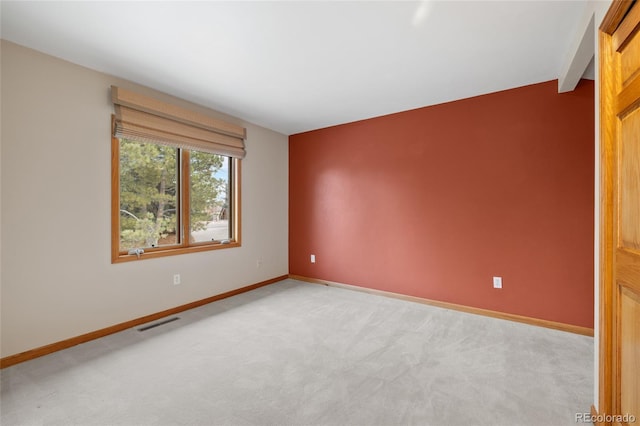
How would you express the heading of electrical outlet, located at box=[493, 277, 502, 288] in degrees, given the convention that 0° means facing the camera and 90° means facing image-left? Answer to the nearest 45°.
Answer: approximately 0°

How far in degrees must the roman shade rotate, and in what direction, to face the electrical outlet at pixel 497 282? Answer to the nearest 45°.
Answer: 0° — it already faces it

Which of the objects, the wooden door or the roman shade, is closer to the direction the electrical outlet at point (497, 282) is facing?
the wooden door

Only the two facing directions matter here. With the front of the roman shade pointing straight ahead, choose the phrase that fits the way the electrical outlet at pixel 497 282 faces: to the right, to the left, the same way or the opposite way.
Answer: to the right

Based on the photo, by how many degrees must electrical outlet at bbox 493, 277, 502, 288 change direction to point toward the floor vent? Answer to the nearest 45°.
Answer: approximately 45° to its right

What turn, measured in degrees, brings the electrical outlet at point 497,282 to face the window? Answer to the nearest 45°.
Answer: approximately 45° to its right

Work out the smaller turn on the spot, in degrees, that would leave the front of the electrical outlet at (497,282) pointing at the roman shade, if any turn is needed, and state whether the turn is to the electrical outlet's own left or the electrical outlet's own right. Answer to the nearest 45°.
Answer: approximately 45° to the electrical outlet's own right

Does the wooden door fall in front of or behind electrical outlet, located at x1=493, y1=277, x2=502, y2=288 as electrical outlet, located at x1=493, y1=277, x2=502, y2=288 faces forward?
in front
